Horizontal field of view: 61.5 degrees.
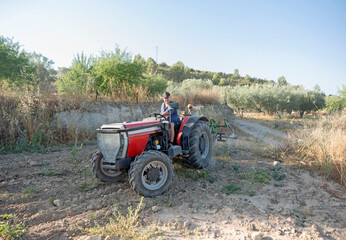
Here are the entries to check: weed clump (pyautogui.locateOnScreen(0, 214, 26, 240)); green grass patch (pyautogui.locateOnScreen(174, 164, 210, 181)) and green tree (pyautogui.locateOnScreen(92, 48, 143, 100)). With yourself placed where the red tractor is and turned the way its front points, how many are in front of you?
1

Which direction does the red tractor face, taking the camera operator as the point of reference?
facing the viewer and to the left of the viewer

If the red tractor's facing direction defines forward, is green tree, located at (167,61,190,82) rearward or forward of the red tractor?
rearward

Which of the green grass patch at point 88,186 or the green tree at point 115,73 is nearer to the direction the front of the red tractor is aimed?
the green grass patch

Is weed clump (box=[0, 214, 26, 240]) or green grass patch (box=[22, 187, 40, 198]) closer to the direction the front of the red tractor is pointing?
the weed clump

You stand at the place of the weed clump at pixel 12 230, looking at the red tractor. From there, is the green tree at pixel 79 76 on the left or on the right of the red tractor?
left

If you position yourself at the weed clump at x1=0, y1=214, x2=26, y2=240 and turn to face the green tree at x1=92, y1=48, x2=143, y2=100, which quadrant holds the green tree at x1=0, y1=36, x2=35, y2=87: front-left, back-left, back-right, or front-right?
front-left

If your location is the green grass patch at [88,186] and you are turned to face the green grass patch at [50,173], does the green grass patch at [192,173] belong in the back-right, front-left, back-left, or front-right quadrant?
back-right

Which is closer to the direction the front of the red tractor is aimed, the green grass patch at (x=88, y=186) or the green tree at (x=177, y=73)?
the green grass patch

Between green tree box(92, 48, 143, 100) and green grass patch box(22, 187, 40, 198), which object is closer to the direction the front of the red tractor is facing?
the green grass patch

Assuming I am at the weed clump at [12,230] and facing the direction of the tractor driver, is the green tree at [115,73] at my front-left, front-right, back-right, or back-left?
front-left

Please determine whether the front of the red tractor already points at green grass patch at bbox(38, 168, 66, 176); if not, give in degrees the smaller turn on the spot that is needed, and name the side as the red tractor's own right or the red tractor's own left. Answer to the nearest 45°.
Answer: approximately 90° to the red tractor's own right

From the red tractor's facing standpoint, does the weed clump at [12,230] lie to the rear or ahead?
ahead
